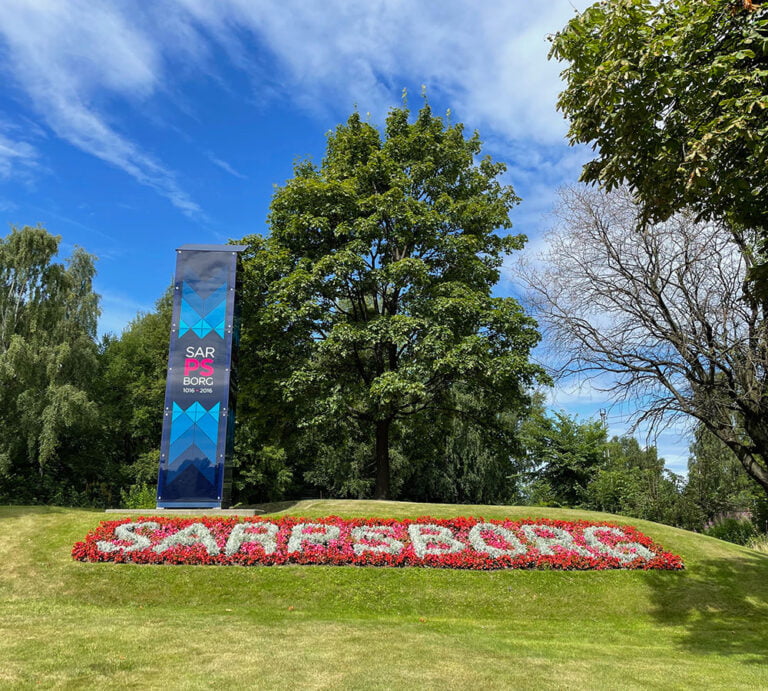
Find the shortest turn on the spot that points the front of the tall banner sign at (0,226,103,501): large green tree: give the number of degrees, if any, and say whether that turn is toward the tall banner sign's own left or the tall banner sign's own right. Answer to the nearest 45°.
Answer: approximately 135° to the tall banner sign's own right

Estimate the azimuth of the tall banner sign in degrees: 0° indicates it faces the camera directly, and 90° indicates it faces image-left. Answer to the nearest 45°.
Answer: approximately 0°

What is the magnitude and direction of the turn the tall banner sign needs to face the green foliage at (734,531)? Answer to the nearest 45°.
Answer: approximately 90° to its left

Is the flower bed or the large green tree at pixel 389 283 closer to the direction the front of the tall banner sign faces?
the flower bed
